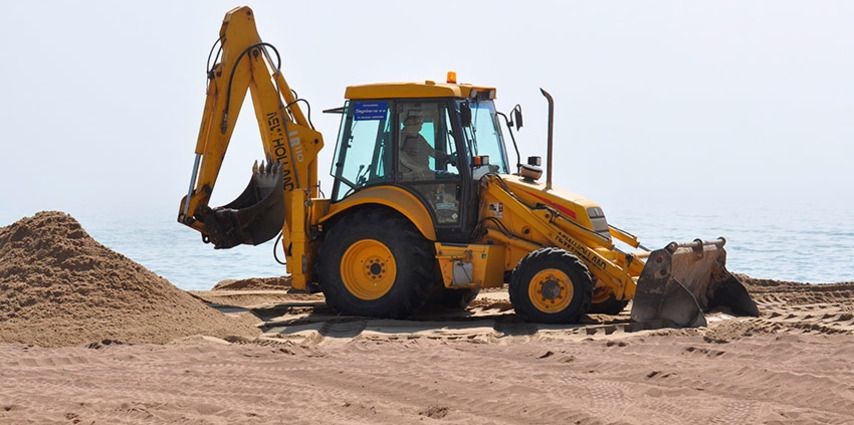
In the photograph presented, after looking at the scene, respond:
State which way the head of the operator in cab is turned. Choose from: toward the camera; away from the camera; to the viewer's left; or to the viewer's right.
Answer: to the viewer's right

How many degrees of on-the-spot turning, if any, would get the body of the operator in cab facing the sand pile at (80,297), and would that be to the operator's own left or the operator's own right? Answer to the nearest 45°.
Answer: approximately 180°

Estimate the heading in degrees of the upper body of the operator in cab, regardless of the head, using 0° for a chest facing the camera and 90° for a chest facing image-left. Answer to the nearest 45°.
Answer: approximately 270°

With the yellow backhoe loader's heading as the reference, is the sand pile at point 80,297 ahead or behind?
behind

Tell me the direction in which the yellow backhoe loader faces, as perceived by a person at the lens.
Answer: facing to the right of the viewer
